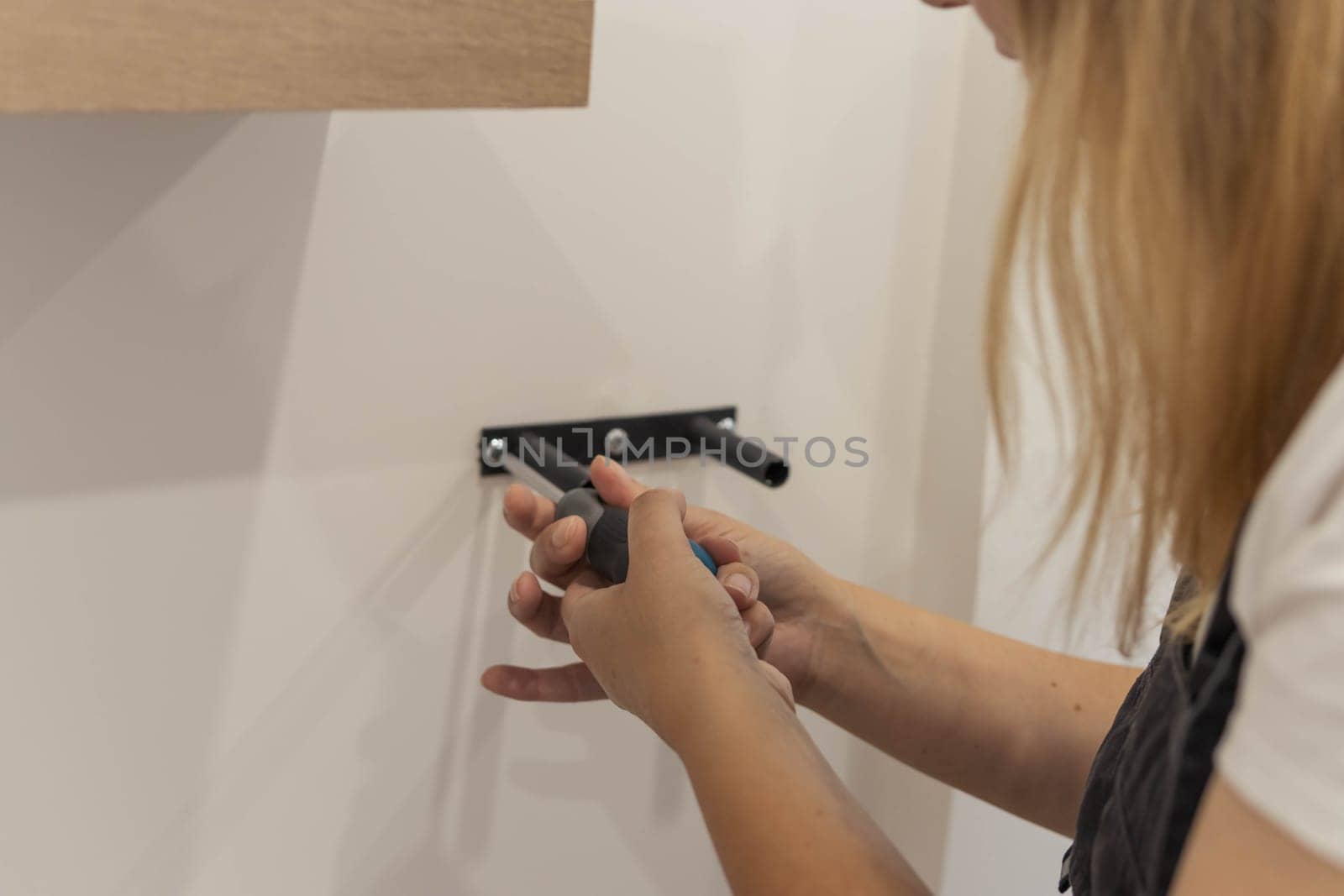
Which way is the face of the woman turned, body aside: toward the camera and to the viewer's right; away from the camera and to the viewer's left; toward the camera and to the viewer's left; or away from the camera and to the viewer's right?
away from the camera and to the viewer's left

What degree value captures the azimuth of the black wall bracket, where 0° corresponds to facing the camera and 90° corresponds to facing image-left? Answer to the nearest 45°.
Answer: approximately 315°
